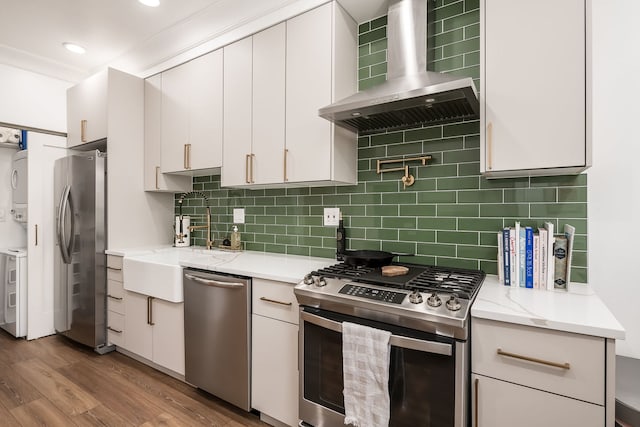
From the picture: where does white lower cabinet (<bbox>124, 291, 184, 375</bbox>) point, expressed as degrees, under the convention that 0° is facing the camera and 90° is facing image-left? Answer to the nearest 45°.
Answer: approximately 45°

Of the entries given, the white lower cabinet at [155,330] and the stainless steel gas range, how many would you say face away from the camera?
0

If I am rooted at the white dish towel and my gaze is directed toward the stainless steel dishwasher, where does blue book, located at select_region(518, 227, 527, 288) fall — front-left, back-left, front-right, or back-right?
back-right

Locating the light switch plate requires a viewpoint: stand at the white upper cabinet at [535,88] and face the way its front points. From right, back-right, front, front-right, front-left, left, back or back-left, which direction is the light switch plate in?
right

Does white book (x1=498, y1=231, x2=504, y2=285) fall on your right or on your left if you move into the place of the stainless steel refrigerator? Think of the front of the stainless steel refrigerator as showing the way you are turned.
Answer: on your left

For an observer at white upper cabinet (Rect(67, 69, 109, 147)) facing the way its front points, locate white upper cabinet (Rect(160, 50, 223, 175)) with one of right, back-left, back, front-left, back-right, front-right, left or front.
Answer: left

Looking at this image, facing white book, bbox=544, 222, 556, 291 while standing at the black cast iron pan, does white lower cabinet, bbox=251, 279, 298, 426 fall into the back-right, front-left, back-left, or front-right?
back-right

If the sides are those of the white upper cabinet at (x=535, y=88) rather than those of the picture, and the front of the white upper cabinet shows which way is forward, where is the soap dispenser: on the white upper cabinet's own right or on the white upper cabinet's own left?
on the white upper cabinet's own right

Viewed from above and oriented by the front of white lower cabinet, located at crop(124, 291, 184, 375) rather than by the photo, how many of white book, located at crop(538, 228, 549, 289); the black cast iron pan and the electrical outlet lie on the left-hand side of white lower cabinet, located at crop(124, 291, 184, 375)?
3

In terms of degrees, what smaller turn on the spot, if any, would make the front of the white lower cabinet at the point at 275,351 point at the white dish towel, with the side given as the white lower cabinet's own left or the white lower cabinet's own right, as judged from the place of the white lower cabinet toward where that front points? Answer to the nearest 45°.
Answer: approximately 90° to the white lower cabinet's own left

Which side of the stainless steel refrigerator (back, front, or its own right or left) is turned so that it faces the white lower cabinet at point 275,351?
left

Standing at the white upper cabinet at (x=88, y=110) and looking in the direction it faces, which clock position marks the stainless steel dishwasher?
The stainless steel dishwasher is roughly at 10 o'clock from the white upper cabinet.
